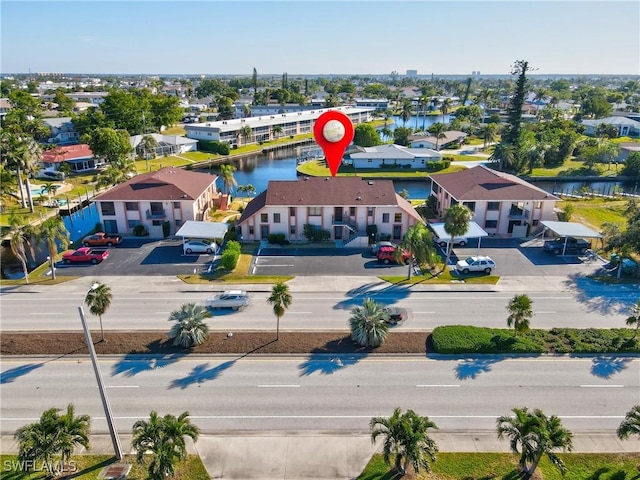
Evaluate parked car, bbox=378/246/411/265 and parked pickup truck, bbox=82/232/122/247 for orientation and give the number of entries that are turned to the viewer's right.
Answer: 1

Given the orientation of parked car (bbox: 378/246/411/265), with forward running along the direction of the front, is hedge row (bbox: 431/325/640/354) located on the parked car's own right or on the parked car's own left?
on the parked car's own right
